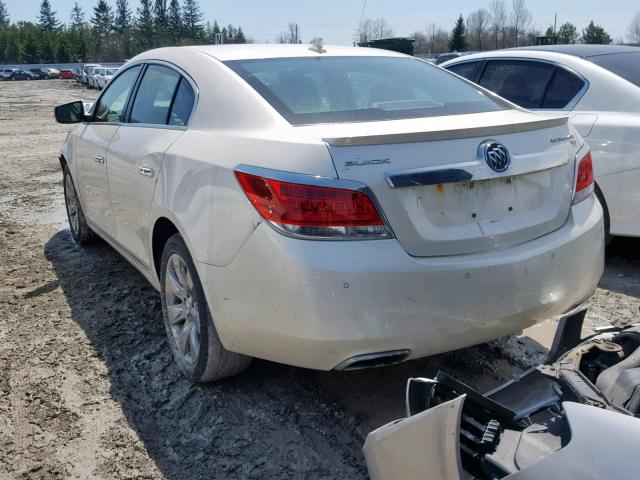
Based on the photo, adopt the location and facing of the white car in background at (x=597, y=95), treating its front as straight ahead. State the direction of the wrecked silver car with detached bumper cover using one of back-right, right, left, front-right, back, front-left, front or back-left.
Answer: back-left

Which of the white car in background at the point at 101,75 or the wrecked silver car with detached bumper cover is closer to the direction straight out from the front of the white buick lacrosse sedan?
the white car in background

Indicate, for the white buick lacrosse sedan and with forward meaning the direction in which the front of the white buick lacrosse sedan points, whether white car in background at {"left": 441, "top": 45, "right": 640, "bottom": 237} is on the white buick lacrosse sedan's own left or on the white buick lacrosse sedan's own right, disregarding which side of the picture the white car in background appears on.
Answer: on the white buick lacrosse sedan's own right

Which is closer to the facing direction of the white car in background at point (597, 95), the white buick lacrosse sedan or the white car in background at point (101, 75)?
the white car in background

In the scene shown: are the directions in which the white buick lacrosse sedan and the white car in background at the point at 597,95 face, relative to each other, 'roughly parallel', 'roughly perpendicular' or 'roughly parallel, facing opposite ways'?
roughly parallel

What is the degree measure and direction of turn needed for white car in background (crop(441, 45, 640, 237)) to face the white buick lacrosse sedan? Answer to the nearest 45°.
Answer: approximately 135° to its left

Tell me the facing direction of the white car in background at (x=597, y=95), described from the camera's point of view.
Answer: facing away from the viewer and to the left of the viewer

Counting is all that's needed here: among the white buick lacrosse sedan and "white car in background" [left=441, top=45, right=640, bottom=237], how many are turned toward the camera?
0

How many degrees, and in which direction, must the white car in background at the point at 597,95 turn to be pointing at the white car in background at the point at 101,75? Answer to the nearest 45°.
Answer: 0° — it already faces it

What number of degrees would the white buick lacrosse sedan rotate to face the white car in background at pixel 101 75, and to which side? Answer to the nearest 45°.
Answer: approximately 45° to its right

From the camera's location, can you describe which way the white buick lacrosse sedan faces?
facing away from the viewer and to the left of the viewer

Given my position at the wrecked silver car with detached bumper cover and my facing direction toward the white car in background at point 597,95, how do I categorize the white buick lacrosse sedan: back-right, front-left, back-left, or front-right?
front-left

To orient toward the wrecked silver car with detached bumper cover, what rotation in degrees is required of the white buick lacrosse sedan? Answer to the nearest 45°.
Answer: approximately 180°
